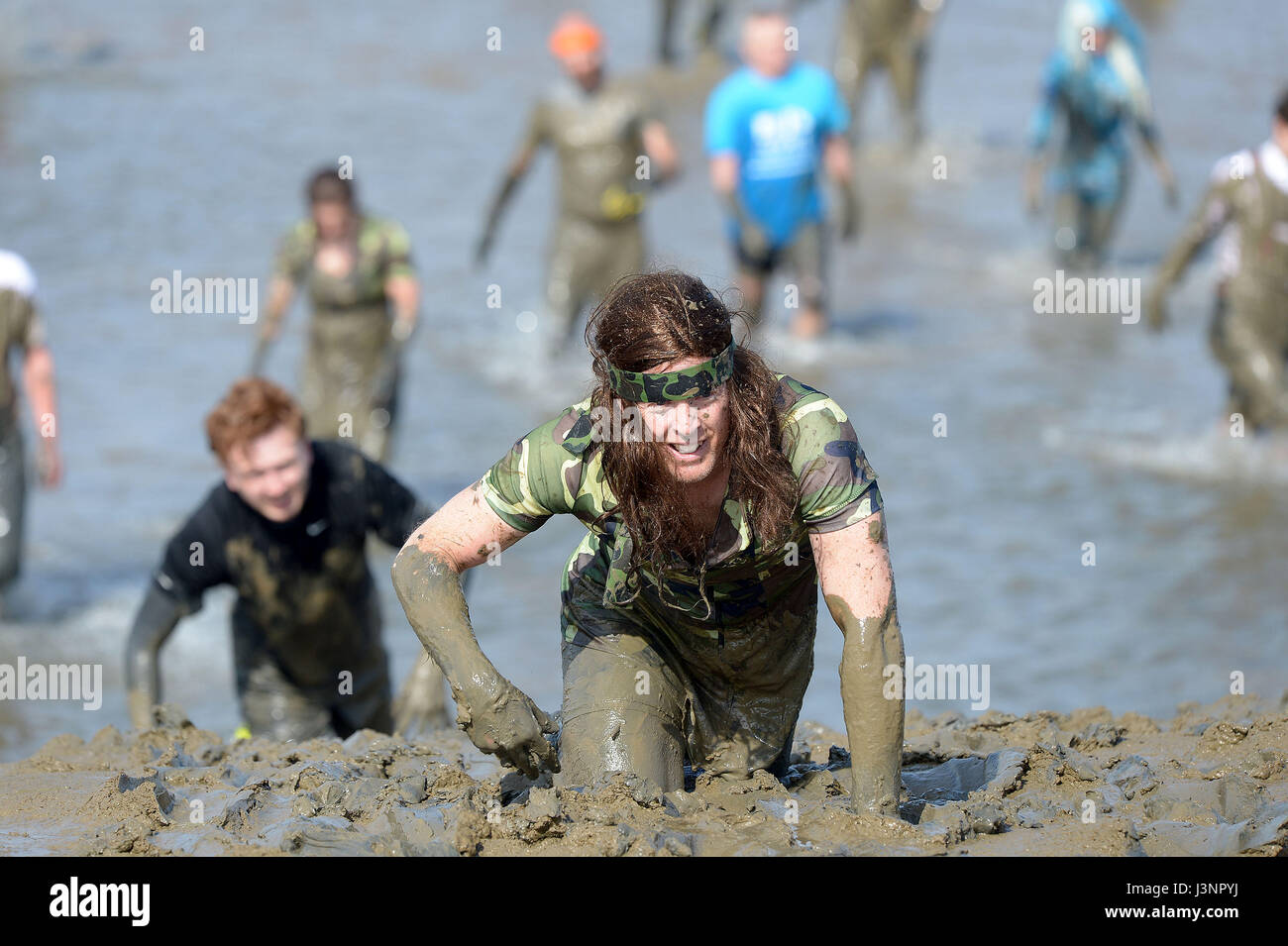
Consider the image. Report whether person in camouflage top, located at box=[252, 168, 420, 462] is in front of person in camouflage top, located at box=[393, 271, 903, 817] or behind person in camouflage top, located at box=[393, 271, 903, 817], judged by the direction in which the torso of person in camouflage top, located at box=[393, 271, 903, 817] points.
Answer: behind

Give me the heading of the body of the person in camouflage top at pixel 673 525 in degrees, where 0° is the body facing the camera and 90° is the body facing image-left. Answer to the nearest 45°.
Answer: approximately 0°

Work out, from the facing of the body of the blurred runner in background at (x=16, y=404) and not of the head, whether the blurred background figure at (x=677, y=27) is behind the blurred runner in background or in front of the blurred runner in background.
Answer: behind

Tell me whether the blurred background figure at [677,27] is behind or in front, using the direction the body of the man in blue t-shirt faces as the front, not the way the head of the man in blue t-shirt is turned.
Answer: behind

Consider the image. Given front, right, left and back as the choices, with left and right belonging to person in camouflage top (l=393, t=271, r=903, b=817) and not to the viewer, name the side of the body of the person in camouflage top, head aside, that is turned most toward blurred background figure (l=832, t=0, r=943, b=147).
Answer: back

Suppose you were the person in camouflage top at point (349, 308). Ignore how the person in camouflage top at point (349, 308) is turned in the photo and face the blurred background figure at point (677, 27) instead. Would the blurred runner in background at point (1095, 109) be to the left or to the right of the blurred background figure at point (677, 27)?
right
